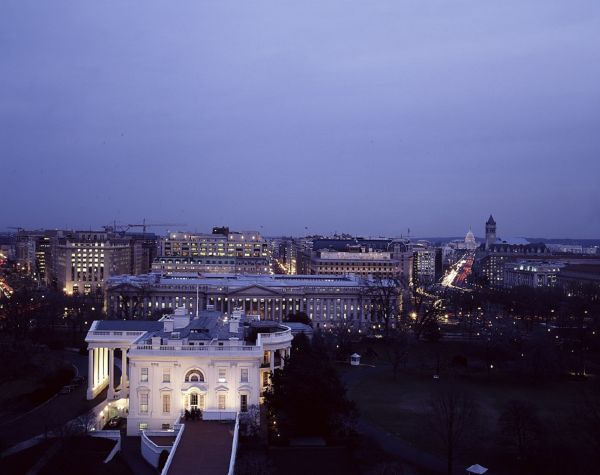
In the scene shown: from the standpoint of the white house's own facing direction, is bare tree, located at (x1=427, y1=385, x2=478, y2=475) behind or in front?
behind

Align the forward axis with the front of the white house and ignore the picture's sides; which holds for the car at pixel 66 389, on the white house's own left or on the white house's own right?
on the white house's own right

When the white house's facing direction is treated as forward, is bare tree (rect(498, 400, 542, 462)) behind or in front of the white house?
behind

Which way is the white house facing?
to the viewer's left
